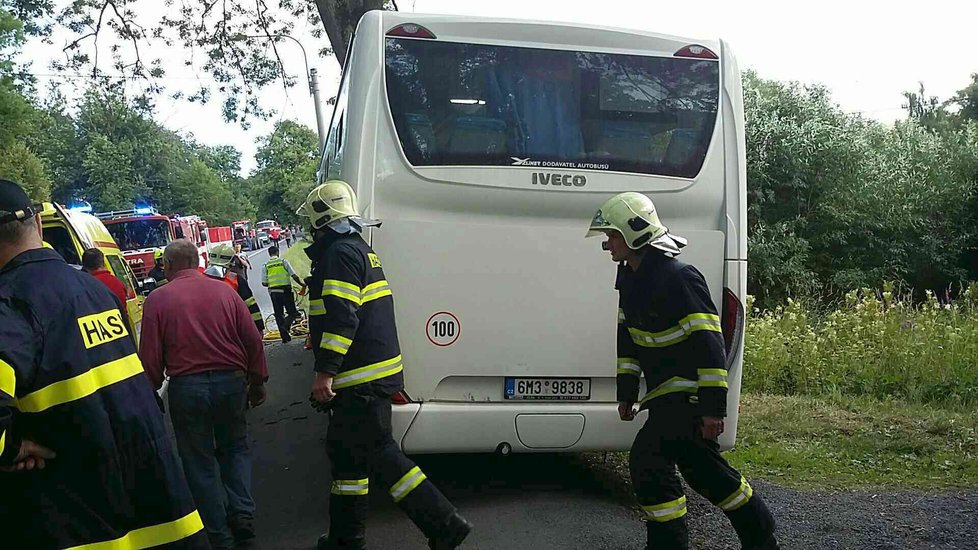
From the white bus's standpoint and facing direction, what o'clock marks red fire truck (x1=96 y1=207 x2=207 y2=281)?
The red fire truck is roughly at 11 o'clock from the white bus.

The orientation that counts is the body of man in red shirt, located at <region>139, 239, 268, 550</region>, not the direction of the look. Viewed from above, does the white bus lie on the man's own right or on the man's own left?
on the man's own right

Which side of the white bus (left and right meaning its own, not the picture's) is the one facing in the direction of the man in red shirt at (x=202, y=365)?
back

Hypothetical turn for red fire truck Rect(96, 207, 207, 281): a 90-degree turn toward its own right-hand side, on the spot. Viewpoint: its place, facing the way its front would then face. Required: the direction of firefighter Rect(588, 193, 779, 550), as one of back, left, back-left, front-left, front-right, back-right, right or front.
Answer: back-left

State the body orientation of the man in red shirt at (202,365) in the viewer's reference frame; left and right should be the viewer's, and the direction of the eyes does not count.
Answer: facing away from the viewer

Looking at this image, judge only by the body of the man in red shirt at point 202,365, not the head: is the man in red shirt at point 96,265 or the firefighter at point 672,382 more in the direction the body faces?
the man in red shirt

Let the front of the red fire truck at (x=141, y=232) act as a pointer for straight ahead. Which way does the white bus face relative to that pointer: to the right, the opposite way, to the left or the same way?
the opposite way

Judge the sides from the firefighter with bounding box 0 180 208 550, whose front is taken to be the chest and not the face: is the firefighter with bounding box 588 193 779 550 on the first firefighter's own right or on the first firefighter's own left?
on the first firefighter's own right

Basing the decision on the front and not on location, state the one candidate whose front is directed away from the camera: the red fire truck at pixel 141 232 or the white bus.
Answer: the white bus

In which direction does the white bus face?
away from the camera

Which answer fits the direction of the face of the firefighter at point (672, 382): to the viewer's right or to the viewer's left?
to the viewer's left

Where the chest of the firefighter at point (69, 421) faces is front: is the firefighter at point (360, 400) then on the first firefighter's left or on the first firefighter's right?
on the first firefighter's right

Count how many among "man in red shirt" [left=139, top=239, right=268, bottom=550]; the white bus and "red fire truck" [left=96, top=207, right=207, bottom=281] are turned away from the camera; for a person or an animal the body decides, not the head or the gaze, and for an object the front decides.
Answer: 2

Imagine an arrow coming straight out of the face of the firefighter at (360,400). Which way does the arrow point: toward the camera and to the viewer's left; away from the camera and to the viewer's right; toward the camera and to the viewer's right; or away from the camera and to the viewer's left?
away from the camera and to the viewer's left
